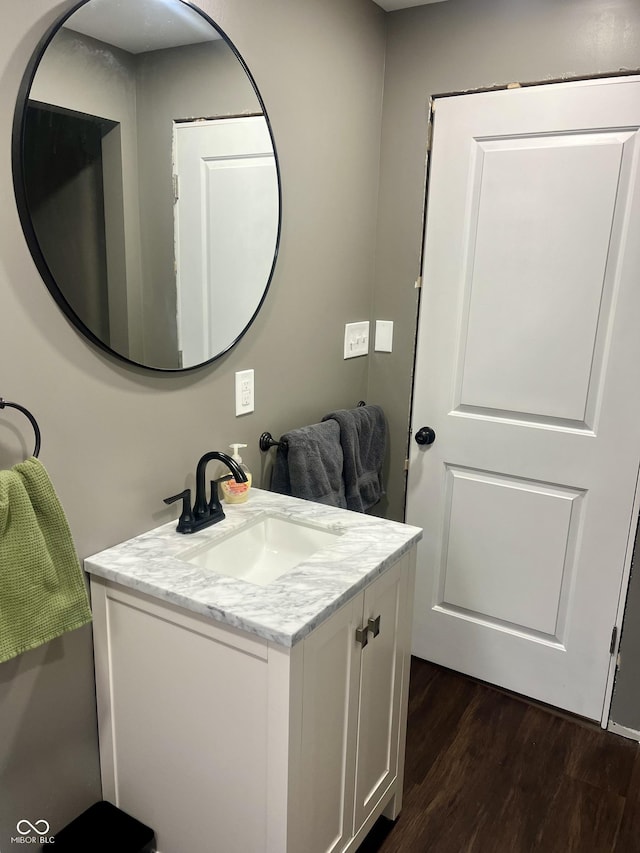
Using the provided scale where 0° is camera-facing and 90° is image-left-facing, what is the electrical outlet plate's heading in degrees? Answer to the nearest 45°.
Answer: approximately 315°

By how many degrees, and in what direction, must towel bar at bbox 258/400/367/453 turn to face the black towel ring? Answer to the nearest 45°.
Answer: approximately 90° to its right

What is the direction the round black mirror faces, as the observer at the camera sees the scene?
facing the viewer and to the right of the viewer

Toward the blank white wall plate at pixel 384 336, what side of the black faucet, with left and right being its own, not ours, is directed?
left

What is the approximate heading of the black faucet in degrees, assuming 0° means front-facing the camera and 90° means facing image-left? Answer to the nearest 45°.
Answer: approximately 315°
